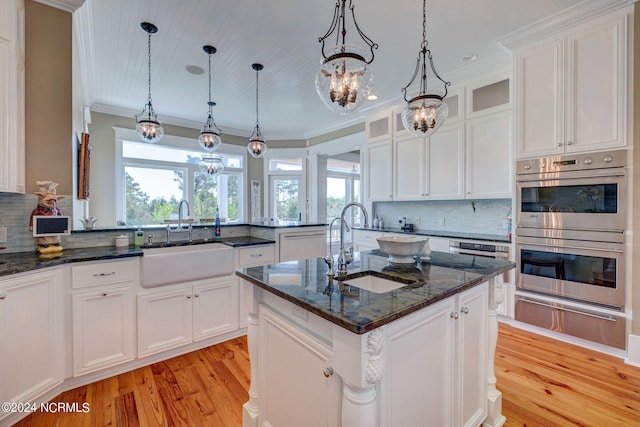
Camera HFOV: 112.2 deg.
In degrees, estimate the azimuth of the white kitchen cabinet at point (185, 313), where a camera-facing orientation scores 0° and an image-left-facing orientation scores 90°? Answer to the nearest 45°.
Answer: approximately 315°

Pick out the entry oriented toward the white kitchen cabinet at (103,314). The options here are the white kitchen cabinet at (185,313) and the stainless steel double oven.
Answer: the stainless steel double oven

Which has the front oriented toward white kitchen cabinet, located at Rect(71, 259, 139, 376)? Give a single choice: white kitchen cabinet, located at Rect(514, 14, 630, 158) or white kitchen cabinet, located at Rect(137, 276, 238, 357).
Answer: white kitchen cabinet, located at Rect(514, 14, 630, 158)

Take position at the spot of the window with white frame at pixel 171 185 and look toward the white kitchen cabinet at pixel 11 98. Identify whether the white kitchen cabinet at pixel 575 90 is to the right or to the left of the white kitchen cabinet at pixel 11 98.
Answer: left

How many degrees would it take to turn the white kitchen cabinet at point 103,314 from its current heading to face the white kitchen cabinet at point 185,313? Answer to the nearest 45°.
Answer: approximately 45° to its left
